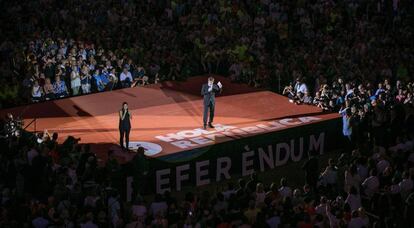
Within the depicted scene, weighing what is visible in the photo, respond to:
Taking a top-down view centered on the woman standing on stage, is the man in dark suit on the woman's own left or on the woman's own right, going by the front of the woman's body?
on the woman's own left

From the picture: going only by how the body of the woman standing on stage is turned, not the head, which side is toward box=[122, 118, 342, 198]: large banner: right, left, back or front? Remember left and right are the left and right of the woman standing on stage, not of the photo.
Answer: left

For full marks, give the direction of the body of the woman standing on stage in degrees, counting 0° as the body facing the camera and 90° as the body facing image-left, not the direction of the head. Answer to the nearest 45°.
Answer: approximately 0°
